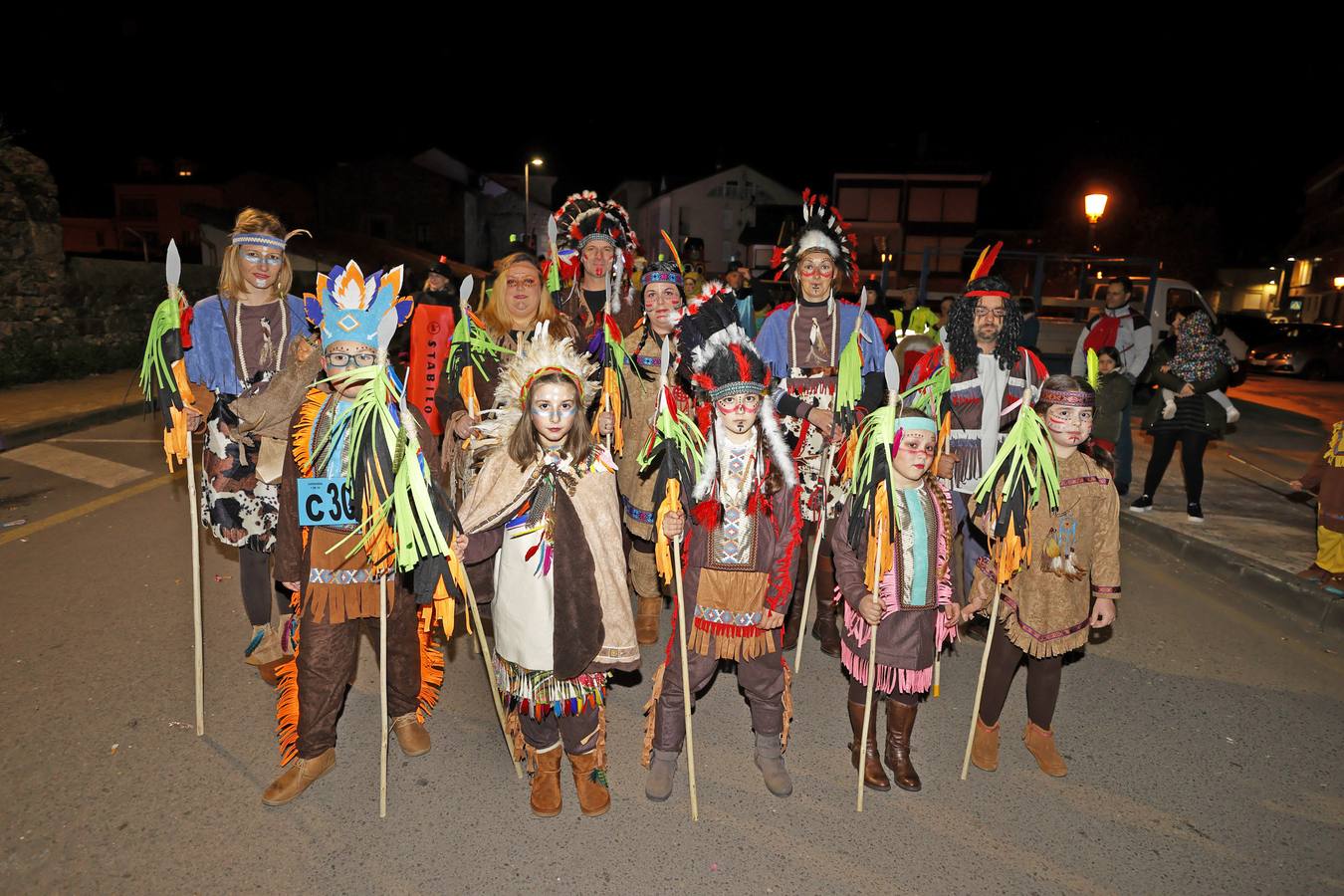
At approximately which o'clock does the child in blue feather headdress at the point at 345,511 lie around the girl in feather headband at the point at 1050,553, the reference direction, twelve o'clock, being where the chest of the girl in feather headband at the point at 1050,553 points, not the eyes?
the child in blue feather headdress at the point at 345,511 is roughly at 2 o'clock from the girl in feather headband at the point at 1050,553.

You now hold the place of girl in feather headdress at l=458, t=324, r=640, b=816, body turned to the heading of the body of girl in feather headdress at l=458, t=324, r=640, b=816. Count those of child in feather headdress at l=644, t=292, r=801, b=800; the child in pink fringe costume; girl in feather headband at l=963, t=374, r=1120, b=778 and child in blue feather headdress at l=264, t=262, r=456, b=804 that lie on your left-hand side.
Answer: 3

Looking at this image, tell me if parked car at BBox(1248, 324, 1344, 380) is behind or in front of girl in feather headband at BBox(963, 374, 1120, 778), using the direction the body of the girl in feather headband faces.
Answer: behind

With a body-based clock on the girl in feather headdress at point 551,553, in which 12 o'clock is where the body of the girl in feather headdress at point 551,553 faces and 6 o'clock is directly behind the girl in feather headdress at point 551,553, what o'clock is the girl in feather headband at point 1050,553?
the girl in feather headband at point 1050,553 is roughly at 9 o'clock from the girl in feather headdress at point 551,553.

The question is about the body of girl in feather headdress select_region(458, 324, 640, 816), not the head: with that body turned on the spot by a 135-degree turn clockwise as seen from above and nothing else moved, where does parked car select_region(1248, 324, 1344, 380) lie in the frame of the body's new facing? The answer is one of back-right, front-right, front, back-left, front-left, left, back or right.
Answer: right

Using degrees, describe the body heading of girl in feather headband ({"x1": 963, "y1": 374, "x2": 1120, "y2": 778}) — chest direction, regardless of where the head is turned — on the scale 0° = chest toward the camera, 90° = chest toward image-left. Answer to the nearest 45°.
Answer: approximately 0°

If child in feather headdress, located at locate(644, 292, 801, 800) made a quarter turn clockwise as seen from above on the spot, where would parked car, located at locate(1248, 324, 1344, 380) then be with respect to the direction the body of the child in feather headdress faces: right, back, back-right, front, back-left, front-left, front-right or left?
back-right

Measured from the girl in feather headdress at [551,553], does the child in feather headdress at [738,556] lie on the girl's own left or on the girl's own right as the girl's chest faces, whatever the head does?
on the girl's own left

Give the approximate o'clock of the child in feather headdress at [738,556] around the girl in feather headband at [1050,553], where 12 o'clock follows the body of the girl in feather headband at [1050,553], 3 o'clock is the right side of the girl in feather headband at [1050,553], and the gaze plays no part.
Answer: the child in feather headdress at [738,556] is roughly at 2 o'clock from the girl in feather headband at [1050,553].

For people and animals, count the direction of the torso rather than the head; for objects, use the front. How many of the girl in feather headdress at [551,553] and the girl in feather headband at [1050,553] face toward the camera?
2
